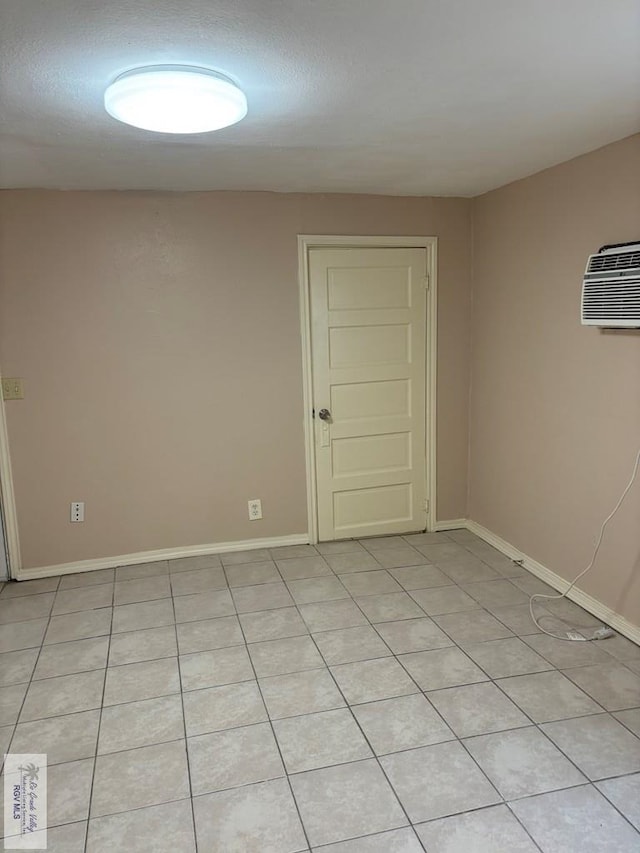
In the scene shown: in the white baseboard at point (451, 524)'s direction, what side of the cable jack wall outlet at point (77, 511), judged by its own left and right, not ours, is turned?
left

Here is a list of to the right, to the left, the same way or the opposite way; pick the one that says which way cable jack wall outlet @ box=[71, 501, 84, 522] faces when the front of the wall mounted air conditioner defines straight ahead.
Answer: to the left

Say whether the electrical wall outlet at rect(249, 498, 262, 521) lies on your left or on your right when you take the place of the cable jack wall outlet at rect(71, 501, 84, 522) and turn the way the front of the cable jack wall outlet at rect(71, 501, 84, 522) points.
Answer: on your left

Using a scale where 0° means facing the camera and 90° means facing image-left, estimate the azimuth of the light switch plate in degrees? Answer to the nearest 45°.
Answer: approximately 0°

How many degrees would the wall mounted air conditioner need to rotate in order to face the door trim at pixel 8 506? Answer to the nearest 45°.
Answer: approximately 45° to its right

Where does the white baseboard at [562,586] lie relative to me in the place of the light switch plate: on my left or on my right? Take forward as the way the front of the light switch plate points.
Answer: on my left

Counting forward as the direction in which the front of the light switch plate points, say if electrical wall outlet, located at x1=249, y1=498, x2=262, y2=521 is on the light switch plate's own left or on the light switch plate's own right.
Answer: on the light switch plate's own left

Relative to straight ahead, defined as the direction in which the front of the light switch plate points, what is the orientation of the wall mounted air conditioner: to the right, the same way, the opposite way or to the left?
to the right
